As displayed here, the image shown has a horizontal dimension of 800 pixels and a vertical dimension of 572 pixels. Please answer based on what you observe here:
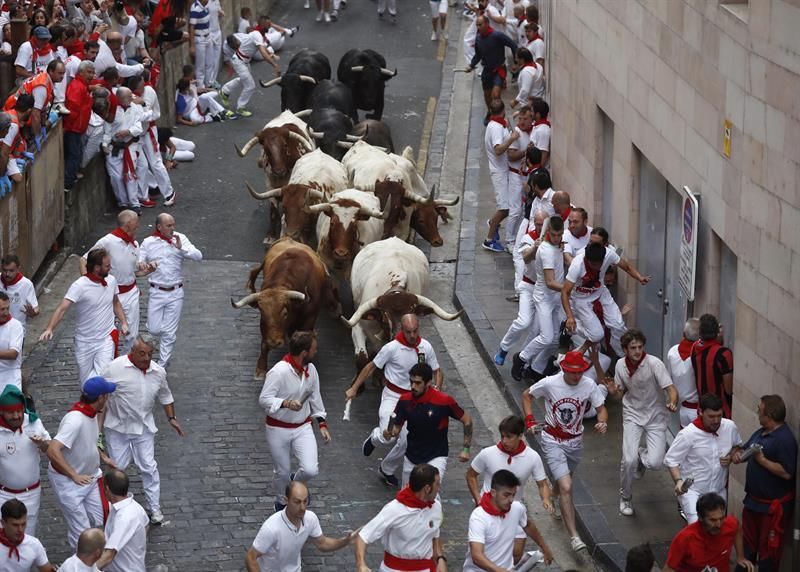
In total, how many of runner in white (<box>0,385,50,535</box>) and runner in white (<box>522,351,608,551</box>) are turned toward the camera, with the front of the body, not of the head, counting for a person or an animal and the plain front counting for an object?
2

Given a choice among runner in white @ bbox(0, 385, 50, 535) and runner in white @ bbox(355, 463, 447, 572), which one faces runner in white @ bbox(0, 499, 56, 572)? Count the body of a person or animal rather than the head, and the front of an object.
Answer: runner in white @ bbox(0, 385, 50, 535)

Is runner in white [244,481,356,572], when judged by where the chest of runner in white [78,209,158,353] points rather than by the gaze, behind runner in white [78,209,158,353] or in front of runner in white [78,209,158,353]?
in front

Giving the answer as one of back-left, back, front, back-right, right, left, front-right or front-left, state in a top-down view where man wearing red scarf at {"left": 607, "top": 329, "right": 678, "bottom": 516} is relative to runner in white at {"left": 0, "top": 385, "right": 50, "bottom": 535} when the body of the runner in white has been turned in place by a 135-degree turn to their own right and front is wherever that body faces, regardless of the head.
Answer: back-right

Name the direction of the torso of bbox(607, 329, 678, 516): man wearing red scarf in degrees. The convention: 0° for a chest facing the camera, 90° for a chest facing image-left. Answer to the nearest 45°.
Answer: approximately 0°

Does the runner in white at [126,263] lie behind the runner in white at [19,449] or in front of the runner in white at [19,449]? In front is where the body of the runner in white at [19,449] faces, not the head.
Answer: behind

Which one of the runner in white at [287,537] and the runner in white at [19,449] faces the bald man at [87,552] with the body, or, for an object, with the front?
the runner in white at [19,449]

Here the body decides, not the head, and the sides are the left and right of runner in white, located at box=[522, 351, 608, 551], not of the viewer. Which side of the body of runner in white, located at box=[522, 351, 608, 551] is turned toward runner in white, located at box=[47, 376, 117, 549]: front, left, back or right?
right

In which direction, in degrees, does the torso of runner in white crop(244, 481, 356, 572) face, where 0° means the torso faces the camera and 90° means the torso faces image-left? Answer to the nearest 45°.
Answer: approximately 315°

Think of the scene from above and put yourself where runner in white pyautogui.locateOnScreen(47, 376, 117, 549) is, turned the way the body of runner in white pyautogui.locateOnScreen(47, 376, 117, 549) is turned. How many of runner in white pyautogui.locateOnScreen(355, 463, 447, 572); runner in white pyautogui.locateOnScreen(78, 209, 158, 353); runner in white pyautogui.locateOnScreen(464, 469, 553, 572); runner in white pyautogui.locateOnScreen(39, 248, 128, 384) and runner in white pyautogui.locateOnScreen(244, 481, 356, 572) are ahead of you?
3
